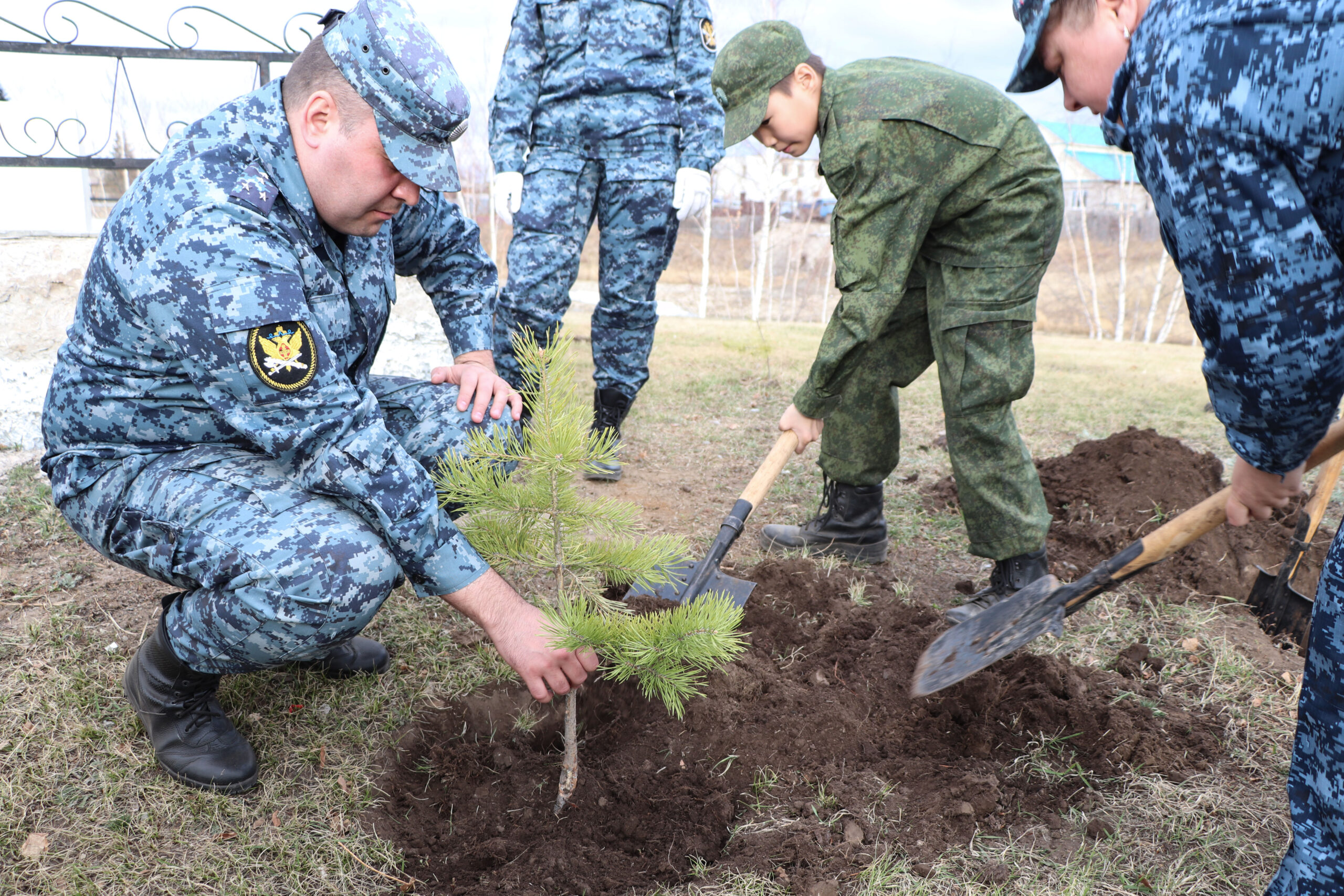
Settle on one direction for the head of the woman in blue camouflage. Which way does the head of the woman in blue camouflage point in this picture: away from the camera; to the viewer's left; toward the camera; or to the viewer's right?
to the viewer's left

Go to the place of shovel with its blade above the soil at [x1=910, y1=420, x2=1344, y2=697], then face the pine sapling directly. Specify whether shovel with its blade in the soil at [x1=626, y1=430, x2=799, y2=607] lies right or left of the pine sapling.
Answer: right

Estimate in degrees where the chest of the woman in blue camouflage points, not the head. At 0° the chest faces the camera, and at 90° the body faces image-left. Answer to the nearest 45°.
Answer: approximately 90°

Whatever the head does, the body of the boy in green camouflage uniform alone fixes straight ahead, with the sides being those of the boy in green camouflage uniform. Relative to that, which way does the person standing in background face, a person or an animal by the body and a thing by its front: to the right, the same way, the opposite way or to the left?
to the left

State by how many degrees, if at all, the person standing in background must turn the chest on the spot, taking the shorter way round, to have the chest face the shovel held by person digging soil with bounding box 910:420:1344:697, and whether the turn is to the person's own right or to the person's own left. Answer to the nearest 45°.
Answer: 0° — they already face it

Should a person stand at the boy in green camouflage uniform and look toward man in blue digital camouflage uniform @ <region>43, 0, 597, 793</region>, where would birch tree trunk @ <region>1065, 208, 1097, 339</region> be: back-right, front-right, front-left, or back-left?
back-right

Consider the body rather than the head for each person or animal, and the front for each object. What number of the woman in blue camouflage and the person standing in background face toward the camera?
1

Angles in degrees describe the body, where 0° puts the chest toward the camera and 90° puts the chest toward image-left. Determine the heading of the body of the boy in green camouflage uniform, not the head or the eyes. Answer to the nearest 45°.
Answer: approximately 90°

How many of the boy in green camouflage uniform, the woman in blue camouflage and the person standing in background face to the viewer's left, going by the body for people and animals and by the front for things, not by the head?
2
